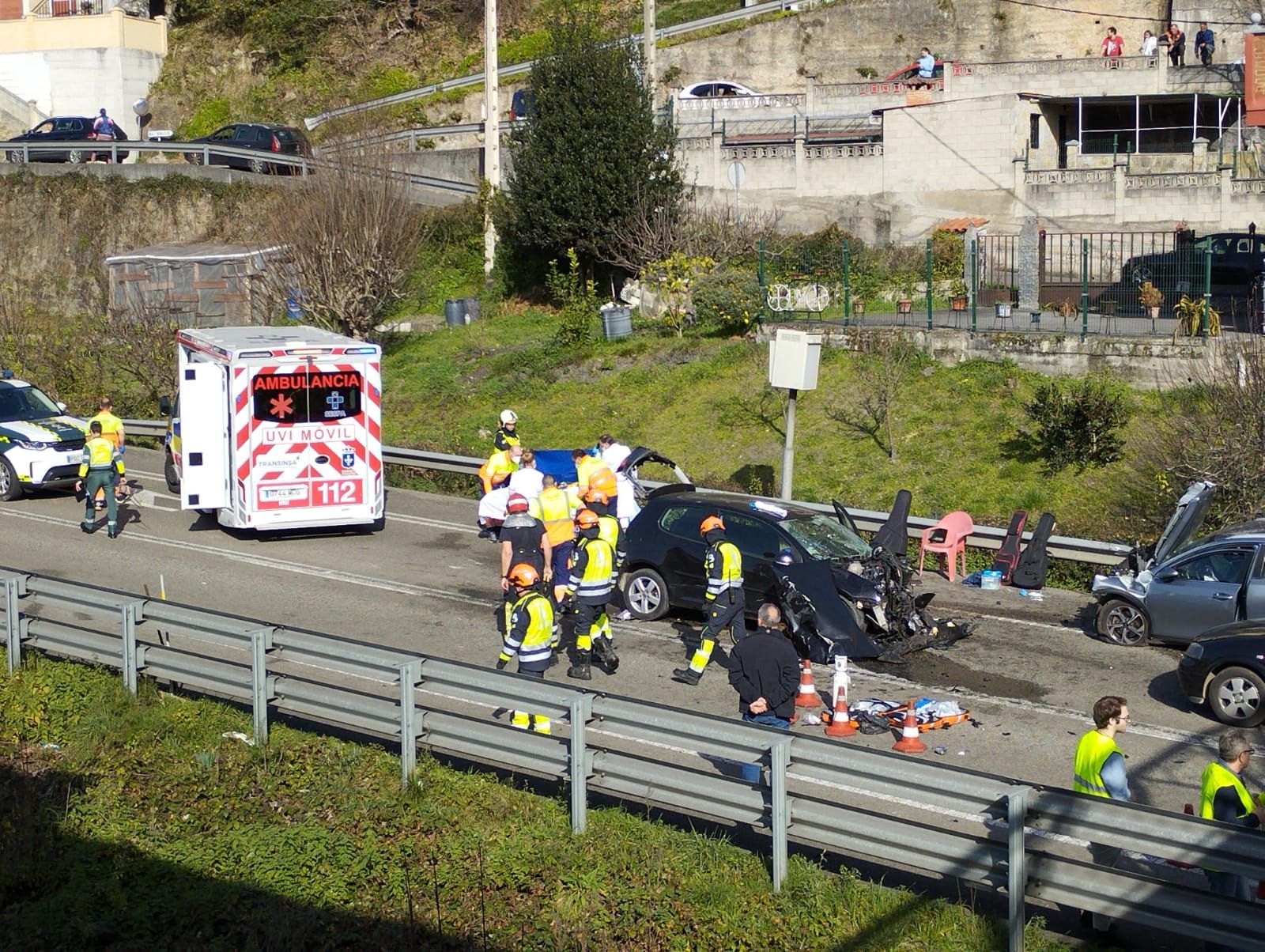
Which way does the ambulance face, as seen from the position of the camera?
facing away from the viewer and to the left of the viewer

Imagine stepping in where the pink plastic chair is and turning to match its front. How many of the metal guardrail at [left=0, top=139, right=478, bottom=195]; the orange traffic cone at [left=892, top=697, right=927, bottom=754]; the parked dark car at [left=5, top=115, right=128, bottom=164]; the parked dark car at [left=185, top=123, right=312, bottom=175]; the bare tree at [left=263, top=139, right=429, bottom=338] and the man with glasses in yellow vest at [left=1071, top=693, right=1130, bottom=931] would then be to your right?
4

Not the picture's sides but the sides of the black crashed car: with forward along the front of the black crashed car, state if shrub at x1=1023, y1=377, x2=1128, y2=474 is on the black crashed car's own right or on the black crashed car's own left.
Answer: on the black crashed car's own left

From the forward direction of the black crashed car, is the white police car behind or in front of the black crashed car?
behind

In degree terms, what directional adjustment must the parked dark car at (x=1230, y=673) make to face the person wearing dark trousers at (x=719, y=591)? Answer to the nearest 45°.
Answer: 0° — it already faces them

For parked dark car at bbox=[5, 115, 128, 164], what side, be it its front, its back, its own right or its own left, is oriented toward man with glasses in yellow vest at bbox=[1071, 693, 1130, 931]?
left

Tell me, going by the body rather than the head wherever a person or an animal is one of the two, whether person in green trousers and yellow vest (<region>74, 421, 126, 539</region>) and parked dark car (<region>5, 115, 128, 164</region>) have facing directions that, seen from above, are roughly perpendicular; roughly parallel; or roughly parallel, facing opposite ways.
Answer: roughly perpendicular
